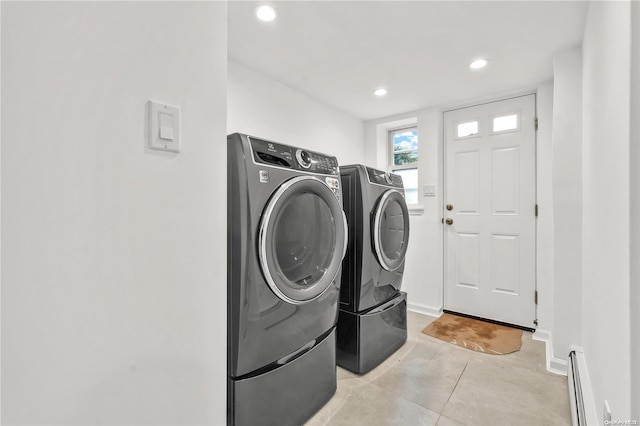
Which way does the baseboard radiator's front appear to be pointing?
to the viewer's left

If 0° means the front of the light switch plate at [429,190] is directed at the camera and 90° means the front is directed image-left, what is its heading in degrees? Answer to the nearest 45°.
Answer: approximately 0°

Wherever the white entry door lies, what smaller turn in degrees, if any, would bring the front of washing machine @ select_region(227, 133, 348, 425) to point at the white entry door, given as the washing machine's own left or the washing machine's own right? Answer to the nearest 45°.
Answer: approximately 90° to the washing machine's own left

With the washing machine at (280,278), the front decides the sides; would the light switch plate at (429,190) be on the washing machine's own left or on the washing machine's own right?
on the washing machine's own left

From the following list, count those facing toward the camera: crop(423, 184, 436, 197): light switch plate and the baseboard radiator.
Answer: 1

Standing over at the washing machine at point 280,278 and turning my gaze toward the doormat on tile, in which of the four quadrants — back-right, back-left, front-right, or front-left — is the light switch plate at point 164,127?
back-right

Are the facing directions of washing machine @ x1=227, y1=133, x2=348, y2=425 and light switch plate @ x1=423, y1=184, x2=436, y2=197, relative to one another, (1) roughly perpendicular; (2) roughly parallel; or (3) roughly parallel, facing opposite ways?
roughly perpendicular
